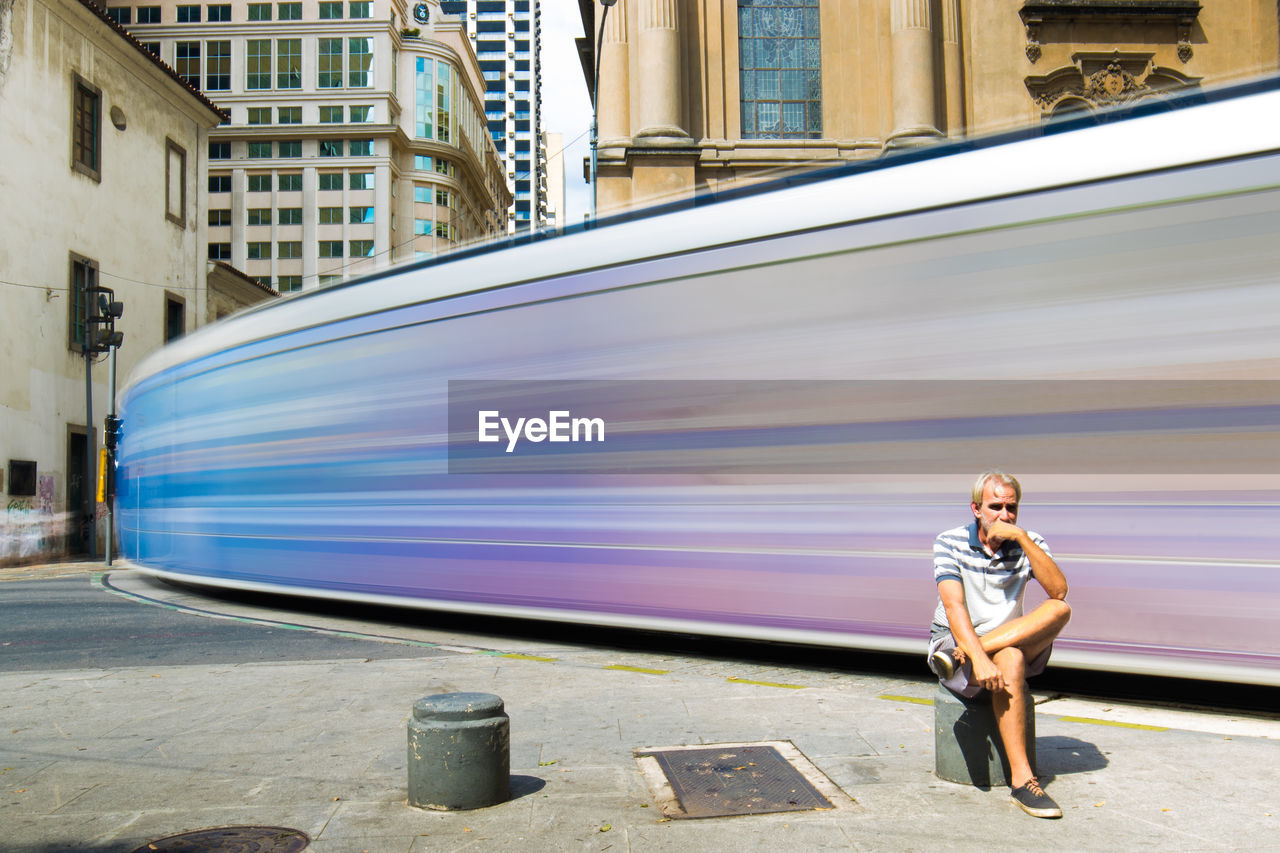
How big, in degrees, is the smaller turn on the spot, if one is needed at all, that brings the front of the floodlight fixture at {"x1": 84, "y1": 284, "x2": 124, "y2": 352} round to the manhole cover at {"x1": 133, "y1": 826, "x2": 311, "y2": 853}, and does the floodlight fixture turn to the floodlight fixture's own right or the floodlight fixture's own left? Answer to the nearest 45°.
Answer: approximately 90° to the floodlight fixture's own right

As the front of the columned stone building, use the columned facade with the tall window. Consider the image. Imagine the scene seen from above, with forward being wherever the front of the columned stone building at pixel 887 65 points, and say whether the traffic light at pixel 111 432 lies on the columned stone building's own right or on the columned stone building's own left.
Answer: on the columned stone building's own right

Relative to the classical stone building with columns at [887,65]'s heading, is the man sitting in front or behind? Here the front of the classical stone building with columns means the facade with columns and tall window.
in front

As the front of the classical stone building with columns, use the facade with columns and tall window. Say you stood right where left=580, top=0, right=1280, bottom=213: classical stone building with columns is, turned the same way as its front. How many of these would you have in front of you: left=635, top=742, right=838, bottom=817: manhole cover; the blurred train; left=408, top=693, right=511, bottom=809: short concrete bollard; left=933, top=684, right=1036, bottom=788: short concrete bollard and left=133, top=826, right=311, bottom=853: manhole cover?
5

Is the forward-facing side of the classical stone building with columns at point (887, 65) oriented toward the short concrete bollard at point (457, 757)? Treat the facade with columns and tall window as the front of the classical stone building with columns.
yes

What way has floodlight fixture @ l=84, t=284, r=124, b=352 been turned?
to the viewer's right

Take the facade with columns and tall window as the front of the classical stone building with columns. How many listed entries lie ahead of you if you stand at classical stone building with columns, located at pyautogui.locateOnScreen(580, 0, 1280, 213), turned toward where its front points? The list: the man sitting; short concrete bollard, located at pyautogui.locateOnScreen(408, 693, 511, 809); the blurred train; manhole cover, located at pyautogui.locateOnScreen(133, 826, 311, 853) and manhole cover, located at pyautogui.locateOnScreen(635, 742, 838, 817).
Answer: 5

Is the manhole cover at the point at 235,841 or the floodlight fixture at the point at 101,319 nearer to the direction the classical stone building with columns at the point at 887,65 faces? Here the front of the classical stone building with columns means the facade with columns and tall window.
the manhole cover

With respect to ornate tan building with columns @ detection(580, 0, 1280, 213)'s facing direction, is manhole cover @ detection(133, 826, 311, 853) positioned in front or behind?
in front

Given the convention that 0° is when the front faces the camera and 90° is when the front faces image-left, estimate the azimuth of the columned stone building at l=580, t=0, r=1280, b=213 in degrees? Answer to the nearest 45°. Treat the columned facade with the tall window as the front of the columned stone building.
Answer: approximately 0°
